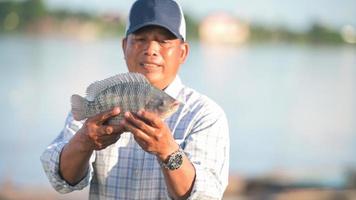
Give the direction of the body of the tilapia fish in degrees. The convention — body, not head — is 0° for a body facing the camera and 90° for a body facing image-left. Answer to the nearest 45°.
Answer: approximately 270°
